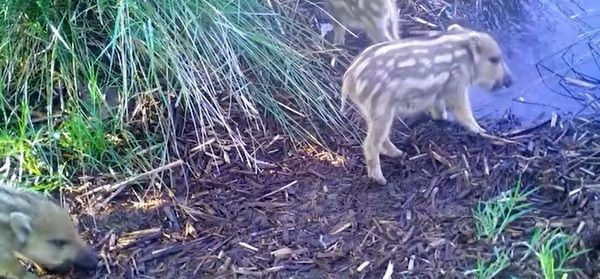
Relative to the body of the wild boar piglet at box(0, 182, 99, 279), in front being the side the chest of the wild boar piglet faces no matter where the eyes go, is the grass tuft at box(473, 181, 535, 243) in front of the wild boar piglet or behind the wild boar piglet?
in front

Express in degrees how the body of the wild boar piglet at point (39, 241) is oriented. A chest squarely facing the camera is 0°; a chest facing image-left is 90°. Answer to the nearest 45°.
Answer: approximately 270°

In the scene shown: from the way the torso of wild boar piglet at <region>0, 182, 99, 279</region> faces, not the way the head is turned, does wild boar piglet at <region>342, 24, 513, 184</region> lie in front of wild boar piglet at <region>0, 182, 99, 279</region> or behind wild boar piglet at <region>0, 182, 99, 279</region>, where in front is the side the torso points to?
in front
